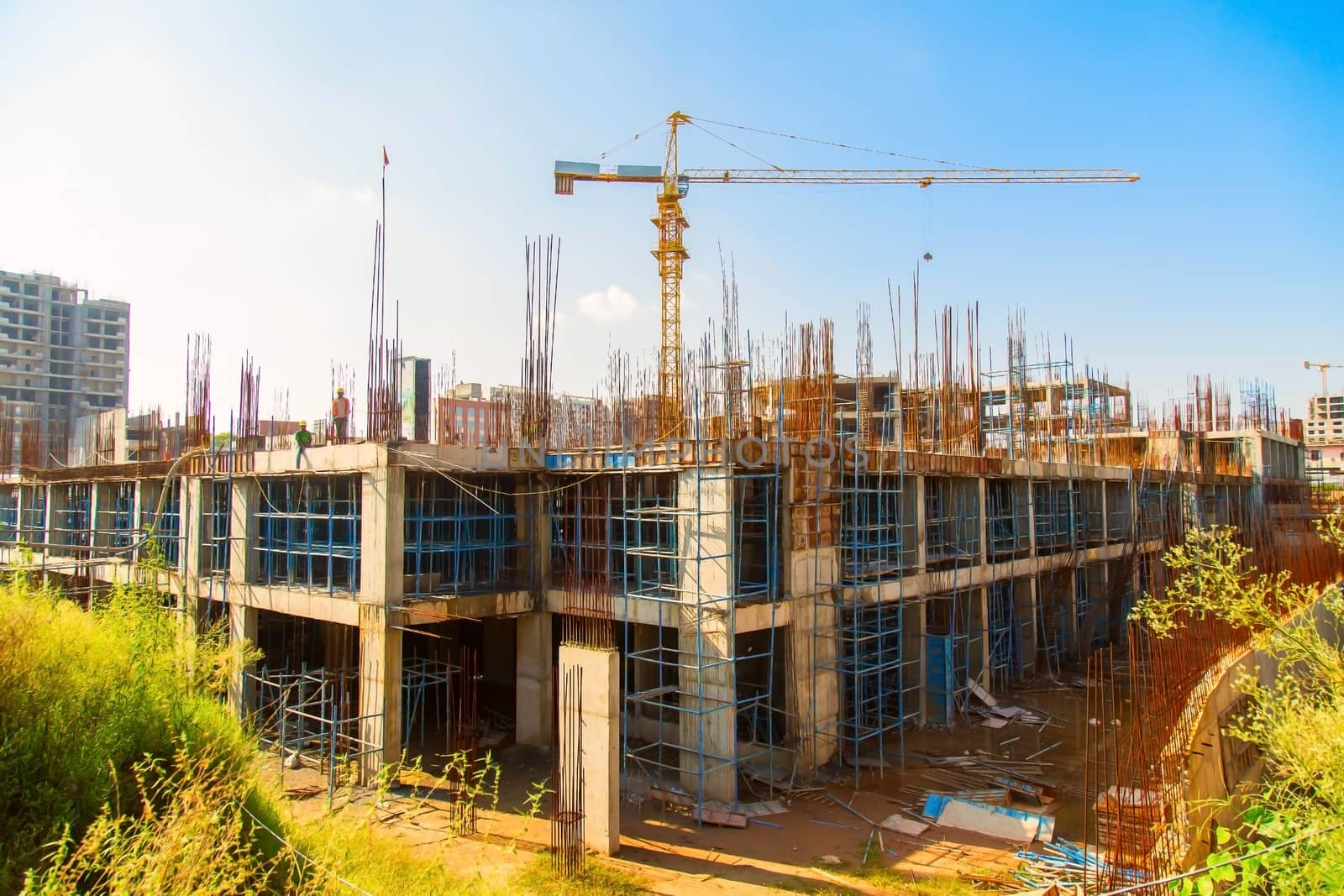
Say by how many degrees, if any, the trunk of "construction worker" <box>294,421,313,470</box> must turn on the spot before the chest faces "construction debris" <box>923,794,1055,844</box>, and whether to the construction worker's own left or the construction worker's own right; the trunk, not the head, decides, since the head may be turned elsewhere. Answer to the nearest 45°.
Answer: approximately 45° to the construction worker's own left

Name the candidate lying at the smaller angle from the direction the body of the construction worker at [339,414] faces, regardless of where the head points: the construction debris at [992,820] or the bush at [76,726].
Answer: the bush

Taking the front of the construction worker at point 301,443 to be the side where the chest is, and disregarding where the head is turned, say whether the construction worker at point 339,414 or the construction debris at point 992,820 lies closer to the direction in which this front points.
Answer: the construction debris

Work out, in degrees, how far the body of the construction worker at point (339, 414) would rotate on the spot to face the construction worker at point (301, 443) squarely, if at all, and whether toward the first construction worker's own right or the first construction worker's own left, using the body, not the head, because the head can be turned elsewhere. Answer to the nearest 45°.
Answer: approximately 45° to the first construction worker's own right

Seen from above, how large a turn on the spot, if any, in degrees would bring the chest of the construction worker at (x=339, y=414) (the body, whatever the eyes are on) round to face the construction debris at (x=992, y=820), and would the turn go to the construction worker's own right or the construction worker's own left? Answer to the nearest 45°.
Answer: approximately 45° to the construction worker's own left

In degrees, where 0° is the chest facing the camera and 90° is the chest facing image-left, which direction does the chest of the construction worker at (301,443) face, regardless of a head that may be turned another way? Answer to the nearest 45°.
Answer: approximately 0°

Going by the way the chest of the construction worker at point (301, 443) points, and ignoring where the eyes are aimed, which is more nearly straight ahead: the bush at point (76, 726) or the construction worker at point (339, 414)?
the bush

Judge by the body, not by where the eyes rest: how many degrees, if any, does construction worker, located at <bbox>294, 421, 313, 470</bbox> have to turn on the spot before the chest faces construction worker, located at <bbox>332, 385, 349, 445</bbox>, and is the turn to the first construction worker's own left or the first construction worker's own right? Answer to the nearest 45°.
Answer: approximately 135° to the first construction worker's own left
